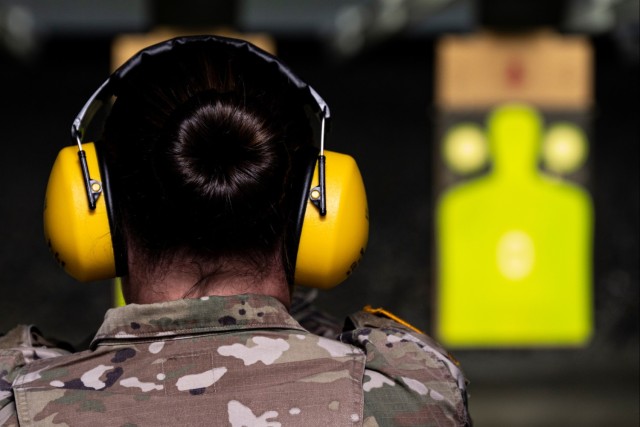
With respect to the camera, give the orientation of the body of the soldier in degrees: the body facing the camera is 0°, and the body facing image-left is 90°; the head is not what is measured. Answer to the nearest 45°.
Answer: approximately 180°

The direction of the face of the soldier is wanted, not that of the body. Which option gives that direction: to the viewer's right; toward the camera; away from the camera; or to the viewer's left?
away from the camera
